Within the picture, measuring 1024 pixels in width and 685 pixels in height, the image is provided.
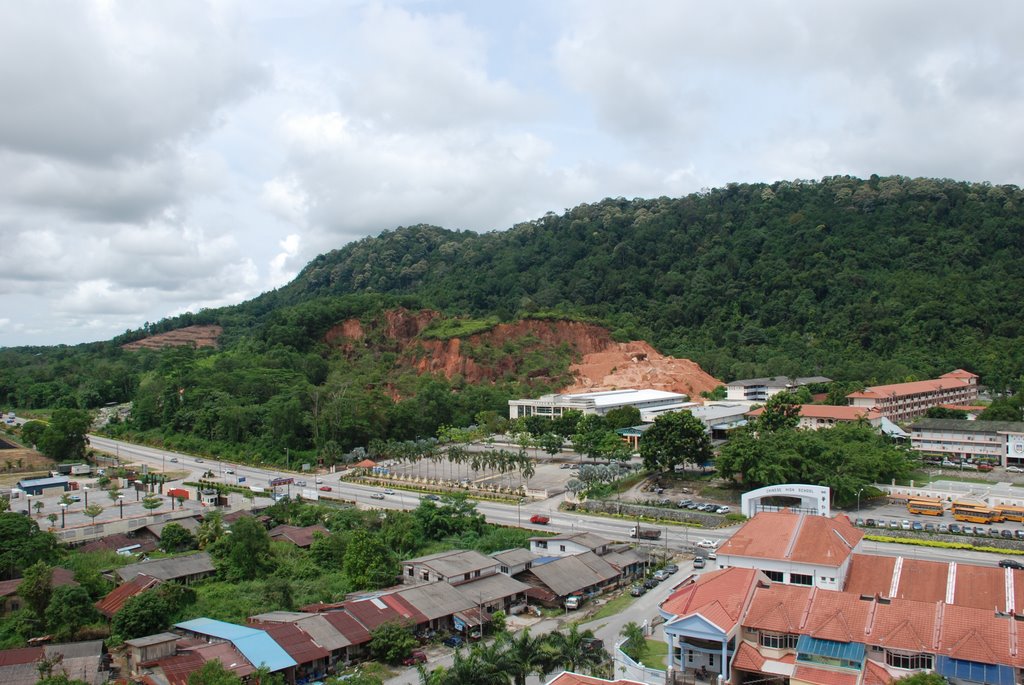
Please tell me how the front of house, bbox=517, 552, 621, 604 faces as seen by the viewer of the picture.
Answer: facing the viewer and to the right of the viewer

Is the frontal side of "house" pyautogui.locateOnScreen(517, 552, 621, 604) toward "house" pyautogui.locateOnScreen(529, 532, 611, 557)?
no

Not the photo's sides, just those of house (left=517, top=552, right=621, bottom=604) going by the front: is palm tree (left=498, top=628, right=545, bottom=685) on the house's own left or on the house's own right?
on the house's own right

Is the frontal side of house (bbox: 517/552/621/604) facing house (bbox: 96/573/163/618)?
no

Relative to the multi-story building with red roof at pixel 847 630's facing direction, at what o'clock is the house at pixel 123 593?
The house is roughly at 3 o'clock from the multi-story building with red roof.

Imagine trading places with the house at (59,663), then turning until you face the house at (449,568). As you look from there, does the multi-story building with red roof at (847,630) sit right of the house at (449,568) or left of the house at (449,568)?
right

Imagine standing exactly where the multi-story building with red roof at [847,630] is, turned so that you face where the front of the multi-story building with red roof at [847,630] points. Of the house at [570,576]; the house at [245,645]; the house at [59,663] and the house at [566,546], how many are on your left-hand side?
0

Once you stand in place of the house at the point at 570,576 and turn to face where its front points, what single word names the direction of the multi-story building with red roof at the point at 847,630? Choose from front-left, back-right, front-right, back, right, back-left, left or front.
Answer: front

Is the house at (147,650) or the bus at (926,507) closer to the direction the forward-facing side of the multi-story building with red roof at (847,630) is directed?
the house

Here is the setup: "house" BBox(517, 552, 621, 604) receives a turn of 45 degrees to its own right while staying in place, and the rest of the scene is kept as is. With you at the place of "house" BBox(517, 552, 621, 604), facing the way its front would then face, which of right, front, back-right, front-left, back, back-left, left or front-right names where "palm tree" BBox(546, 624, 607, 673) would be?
front

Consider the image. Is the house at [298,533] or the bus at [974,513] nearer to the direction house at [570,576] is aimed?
the bus

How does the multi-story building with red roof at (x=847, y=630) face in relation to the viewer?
toward the camera

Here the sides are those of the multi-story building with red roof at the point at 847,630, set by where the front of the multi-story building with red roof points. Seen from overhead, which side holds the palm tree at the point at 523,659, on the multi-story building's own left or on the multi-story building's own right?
on the multi-story building's own right

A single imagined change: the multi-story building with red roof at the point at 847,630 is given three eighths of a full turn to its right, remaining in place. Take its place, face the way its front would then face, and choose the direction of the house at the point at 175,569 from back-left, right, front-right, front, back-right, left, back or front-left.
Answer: front-left

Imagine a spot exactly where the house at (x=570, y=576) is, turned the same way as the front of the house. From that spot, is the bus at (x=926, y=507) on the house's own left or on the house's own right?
on the house's own left

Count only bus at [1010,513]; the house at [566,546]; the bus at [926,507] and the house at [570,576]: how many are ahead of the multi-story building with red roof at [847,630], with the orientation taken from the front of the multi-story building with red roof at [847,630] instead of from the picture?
0

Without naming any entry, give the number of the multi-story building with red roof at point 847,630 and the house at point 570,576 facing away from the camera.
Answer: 0

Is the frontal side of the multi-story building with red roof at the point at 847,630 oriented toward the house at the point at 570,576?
no

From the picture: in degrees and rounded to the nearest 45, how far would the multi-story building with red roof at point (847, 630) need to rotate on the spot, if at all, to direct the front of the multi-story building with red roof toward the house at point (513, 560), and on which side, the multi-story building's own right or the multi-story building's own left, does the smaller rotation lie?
approximately 135° to the multi-story building's own right
